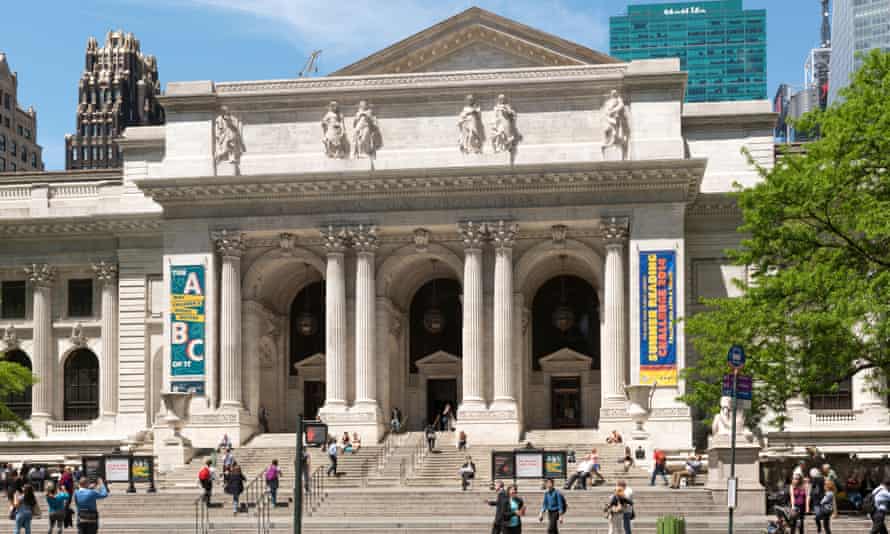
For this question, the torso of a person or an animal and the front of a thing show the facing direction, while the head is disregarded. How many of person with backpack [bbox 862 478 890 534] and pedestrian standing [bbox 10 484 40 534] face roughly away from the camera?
1

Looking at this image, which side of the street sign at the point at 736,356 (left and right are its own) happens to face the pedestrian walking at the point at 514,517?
right
